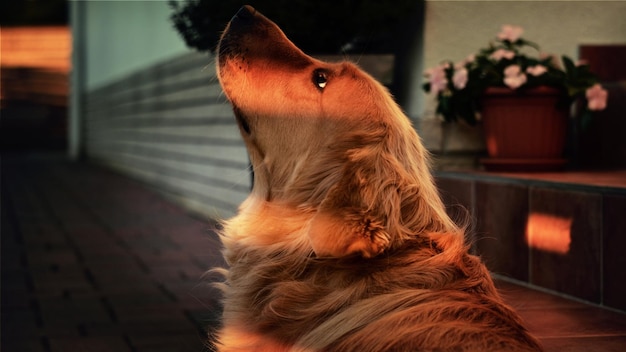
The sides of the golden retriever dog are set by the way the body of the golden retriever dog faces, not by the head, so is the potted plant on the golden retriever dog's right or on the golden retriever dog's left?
on the golden retriever dog's right
